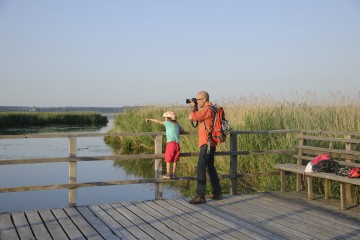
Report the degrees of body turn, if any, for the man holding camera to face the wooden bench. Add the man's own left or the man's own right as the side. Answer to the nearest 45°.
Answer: approximately 180°

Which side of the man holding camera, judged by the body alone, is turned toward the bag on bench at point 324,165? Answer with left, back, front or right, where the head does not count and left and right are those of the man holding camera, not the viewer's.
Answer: back

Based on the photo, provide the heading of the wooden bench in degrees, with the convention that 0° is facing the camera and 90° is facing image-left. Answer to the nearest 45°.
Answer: approximately 45°

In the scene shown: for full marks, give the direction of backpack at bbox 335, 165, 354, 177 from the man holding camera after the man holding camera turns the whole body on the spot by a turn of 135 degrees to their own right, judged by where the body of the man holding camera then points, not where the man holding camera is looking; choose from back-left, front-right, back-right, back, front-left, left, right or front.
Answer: front-right

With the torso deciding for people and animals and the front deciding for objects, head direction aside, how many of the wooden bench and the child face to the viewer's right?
0

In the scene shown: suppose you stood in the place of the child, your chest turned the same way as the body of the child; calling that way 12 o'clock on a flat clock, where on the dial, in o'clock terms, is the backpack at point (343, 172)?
The backpack is roughly at 5 o'clock from the child.

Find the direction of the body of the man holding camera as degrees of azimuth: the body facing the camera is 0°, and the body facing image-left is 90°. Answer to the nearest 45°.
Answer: approximately 90°

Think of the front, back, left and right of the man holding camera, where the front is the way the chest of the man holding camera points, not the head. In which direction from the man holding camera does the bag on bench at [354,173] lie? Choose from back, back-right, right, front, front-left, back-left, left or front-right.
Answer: back

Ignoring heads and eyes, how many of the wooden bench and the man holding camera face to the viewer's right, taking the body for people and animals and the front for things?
0

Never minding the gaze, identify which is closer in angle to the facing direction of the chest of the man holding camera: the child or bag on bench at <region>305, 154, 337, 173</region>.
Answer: the child

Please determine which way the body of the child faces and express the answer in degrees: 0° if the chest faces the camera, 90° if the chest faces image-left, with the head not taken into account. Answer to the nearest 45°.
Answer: approximately 135°
